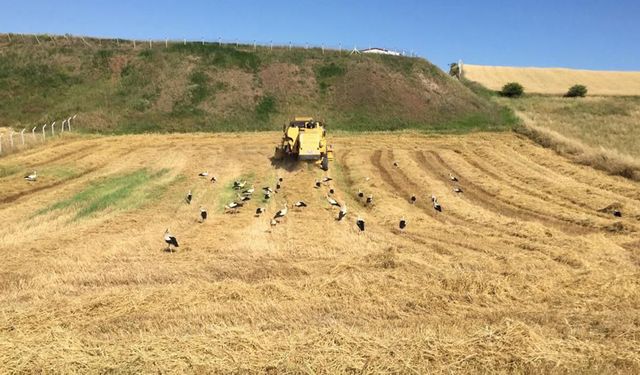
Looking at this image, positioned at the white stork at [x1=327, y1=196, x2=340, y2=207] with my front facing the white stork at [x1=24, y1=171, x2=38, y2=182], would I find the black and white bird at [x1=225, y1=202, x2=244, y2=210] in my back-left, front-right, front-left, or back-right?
front-left

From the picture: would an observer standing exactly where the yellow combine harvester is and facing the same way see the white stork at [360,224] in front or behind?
behind

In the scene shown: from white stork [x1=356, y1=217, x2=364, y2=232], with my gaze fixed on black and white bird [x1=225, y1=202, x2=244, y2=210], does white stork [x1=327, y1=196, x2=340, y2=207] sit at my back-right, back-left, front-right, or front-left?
front-right

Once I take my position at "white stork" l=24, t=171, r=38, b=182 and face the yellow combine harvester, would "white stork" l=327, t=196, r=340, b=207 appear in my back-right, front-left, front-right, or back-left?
front-right

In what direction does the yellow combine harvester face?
away from the camera

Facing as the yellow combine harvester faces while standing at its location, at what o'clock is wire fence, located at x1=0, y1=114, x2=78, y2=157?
The wire fence is roughly at 10 o'clock from the yellow combine harvester.

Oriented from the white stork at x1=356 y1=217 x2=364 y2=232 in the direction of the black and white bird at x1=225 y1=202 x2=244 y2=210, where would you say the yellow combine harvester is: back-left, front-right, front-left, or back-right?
front-right

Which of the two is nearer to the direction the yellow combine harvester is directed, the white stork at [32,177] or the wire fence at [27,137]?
the wire fence

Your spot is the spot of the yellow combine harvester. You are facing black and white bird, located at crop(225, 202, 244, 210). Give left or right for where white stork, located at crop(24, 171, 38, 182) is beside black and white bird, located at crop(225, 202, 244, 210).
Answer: right

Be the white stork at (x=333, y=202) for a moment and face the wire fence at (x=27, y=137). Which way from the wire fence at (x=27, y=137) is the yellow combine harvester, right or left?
right

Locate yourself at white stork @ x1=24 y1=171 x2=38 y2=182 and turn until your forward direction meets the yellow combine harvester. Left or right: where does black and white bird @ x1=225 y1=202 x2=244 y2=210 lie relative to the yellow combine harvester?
right

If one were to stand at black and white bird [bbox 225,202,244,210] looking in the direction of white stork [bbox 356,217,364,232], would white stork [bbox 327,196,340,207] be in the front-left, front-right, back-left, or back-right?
front-left

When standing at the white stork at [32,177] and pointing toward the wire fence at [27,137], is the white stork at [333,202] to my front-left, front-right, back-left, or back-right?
back-right
